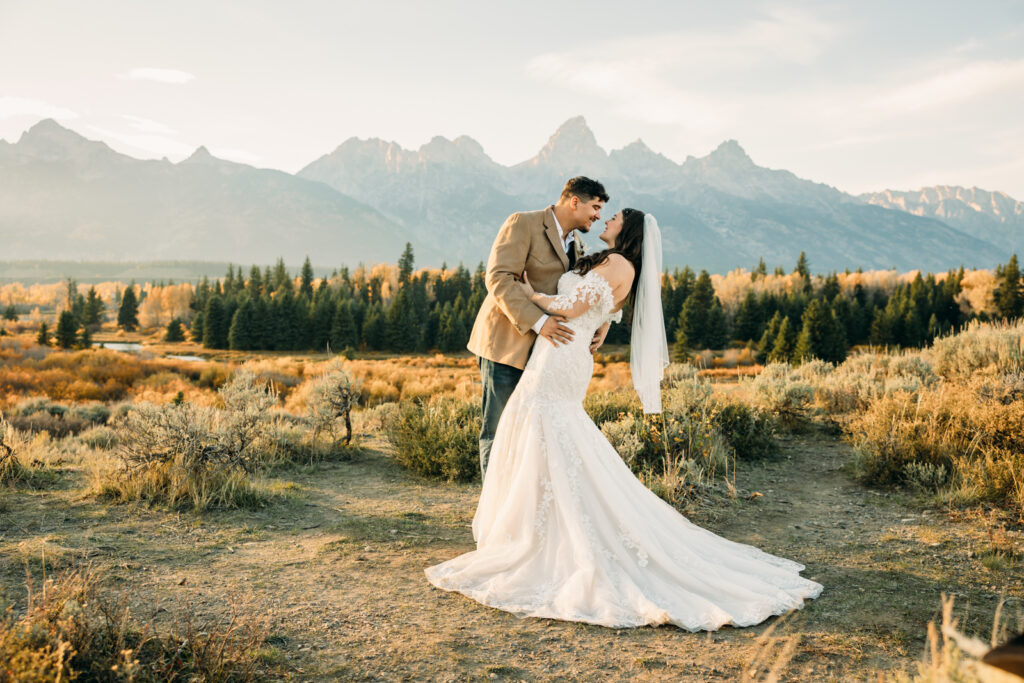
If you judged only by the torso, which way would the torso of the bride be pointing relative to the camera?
to the viewer's left

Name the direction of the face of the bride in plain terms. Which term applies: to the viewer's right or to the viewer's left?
to the viewer's left

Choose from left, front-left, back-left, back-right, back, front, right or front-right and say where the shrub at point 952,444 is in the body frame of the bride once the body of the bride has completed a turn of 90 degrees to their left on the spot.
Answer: back-left

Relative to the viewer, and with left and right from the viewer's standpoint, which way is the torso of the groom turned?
facing to the right of the viewer

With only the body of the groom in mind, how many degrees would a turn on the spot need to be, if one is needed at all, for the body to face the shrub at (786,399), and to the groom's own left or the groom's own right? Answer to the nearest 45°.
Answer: approximately 45° to the groom's own left

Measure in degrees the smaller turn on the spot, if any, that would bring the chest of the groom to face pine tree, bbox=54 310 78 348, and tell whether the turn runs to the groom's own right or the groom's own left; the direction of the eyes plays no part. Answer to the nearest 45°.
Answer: approximately 135° to the groom's own left

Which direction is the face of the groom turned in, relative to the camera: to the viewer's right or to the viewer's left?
to the viewer's right

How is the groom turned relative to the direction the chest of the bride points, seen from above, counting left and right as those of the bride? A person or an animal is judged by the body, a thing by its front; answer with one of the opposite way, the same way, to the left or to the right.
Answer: the opposite way
